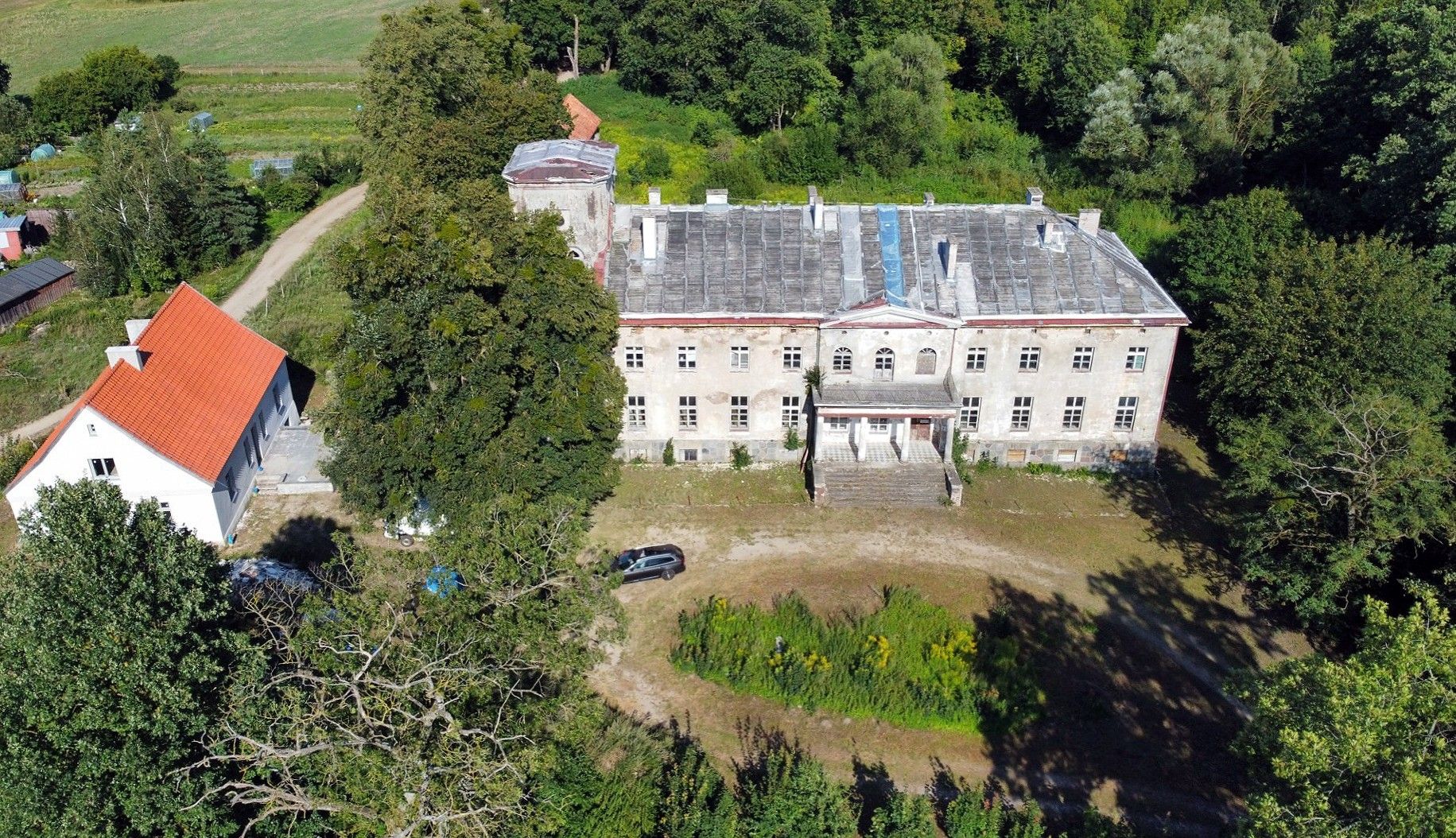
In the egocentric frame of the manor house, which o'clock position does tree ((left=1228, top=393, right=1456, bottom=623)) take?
The tree is roughly at 10 o'clock from the manor house.

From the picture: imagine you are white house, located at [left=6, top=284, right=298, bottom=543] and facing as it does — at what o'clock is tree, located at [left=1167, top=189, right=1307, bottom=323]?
The tree is roughly at 11 o'clock from the white house.

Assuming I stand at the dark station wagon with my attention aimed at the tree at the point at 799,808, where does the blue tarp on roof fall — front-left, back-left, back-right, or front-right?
back-left

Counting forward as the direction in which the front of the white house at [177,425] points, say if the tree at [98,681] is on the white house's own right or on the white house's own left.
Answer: on the white house's own right

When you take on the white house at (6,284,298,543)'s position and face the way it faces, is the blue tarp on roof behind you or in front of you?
in front

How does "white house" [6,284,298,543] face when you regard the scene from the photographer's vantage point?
facing the viewer and to the right of the viewer

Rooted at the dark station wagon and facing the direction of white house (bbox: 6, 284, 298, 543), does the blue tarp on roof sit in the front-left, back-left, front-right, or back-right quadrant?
back-right

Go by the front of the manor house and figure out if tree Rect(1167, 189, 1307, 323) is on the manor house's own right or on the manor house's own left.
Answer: on the manor house's own left

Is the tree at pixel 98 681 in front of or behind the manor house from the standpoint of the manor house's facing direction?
in front

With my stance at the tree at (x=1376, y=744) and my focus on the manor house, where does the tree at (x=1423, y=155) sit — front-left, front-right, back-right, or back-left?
front-right

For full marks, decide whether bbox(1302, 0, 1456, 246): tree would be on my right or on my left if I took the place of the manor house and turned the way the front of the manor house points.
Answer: on my left

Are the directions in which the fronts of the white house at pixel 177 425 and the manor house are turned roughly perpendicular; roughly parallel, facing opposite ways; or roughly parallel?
roughly perpendicular

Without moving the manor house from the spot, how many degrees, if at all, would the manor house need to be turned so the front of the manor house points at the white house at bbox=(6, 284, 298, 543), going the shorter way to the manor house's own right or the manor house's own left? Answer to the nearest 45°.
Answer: approximately 90° to the manor house's own right

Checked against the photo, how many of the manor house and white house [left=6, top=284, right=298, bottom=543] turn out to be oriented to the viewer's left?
0

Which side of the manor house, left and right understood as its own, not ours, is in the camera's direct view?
front
